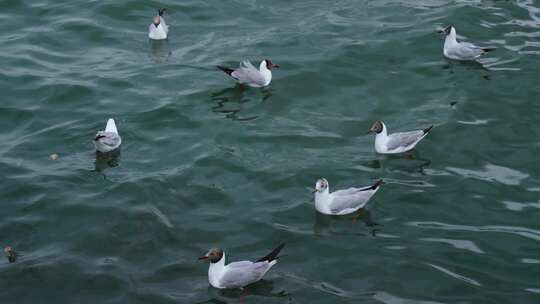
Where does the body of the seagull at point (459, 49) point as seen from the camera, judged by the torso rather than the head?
to the viewer's left

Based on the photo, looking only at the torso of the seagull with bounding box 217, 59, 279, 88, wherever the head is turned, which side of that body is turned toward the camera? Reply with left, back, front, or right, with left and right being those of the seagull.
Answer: right

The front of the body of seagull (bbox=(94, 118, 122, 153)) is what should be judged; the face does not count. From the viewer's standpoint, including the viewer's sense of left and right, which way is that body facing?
facing away from the viewer and to the right of the viewer

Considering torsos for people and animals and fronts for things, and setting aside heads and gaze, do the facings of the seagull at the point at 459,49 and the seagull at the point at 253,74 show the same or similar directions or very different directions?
very different directions

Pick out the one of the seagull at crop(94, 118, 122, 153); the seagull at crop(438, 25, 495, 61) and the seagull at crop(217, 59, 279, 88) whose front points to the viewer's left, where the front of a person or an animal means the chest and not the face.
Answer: the seagull at crop(438, 25, 495, 61)

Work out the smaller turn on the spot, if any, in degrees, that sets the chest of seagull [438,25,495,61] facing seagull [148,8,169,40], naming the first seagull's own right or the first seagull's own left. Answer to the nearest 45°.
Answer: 0° — it already faces it

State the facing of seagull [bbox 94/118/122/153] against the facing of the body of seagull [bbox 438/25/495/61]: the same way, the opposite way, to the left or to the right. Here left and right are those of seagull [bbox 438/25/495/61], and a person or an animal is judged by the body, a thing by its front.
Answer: to the right

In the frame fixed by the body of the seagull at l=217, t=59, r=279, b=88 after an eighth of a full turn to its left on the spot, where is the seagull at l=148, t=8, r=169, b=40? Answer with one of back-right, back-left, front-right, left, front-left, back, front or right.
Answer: left

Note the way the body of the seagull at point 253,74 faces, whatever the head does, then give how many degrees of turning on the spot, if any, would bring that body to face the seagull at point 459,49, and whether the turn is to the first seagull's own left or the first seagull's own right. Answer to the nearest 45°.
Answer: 0° — it already faces it
